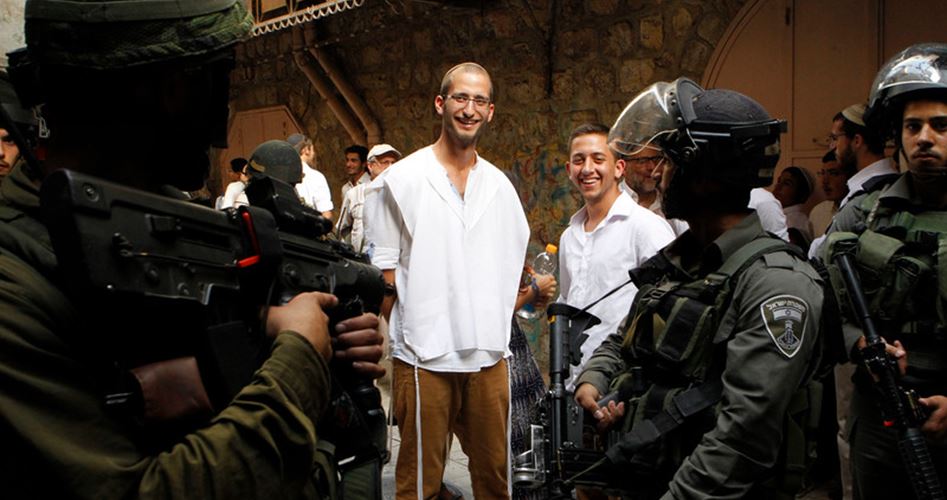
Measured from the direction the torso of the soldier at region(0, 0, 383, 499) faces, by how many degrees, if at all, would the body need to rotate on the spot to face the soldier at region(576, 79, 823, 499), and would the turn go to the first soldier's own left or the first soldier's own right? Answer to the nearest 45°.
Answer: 0° — they already face them

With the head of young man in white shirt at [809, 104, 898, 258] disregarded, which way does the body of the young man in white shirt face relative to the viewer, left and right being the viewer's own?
facing to the left of the viewer

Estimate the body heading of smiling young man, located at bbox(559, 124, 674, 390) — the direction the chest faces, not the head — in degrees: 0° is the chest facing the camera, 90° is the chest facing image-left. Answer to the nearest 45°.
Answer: approximately 45°
